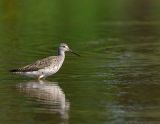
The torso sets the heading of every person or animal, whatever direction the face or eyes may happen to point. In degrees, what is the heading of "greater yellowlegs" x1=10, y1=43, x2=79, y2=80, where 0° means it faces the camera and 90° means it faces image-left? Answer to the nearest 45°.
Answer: approximately 270°
